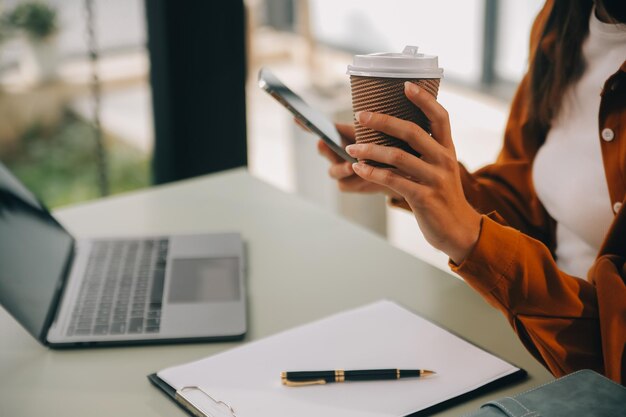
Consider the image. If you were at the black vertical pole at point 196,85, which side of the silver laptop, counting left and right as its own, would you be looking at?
left

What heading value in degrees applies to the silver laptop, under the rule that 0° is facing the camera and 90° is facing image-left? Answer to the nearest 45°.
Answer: approximately 270°
